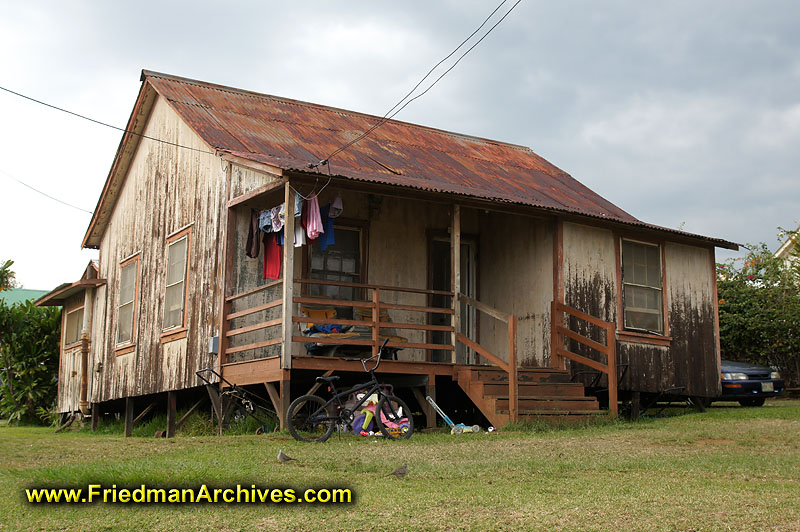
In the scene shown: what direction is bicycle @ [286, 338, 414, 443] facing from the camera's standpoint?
to the viewer's right

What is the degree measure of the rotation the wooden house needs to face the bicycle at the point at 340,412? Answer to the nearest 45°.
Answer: approximately 45° to its right

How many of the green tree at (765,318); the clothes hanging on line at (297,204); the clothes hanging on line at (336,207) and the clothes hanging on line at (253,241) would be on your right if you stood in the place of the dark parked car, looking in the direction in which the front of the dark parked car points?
3

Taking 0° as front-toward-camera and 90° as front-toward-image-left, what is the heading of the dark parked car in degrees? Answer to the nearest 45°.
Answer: approximately 315°

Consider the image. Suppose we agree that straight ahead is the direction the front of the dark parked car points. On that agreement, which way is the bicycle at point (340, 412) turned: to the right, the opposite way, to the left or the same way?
to the left

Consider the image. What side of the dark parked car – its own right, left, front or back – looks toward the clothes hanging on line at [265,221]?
right

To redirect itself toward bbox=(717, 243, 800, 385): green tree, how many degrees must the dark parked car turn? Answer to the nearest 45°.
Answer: approximately 135° to its left
